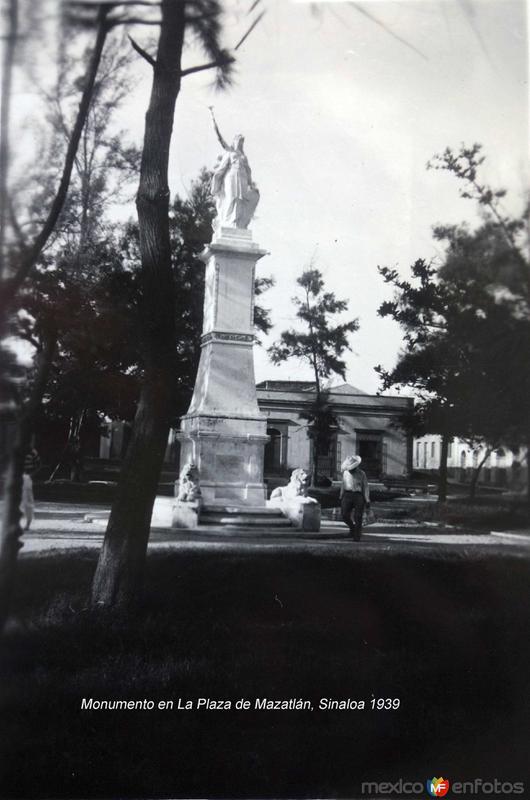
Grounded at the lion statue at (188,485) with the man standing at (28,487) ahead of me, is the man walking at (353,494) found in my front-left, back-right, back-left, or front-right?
back-left

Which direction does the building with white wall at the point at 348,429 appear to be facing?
toward the camera

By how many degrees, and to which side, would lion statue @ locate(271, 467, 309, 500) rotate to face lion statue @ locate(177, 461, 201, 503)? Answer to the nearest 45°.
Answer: approximately 135° to its right

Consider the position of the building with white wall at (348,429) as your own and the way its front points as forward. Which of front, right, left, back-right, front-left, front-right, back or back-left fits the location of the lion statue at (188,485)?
front

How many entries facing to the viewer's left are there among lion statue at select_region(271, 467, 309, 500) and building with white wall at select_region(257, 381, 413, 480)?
0

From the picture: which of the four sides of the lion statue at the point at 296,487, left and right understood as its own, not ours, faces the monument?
back

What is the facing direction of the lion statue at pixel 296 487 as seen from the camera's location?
facing the viewer and to the right of the viewer

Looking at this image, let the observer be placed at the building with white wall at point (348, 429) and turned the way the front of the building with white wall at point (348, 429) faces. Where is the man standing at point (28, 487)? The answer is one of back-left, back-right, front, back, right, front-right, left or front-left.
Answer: front-right
